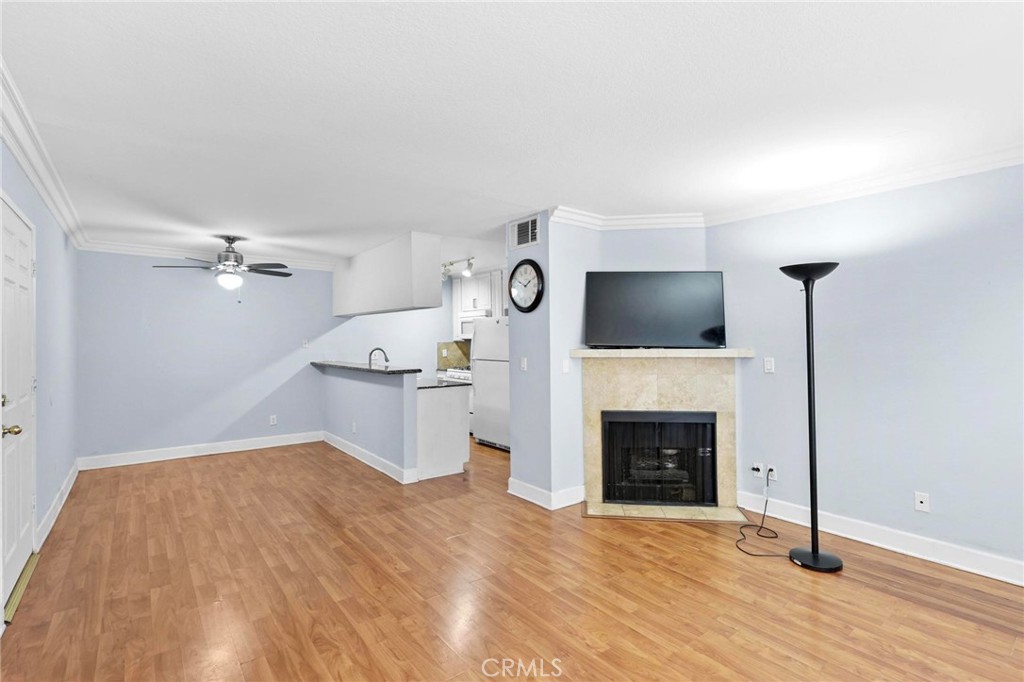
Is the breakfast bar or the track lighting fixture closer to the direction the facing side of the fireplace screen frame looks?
the breakfast bar

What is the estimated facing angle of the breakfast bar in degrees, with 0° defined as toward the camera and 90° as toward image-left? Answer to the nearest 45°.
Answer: approximately 45°

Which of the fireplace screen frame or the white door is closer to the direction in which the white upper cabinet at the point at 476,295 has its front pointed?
the white door

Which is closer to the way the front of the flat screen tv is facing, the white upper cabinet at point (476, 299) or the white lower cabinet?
the white lower cabinet

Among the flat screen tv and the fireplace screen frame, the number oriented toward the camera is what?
2

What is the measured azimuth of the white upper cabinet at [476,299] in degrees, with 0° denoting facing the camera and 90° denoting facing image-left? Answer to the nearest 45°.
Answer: approximately 45°

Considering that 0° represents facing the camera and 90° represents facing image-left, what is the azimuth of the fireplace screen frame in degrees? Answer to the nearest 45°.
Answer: approximately 0°

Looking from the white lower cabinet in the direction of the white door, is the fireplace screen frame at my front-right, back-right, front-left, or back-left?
back-left

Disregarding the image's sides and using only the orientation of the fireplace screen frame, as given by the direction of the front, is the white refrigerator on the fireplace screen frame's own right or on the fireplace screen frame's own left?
on the fireplace screen frame's own right
